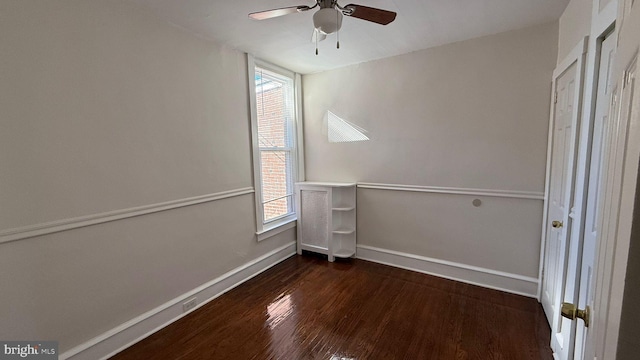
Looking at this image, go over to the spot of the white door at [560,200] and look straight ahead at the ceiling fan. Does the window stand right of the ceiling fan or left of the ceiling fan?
right

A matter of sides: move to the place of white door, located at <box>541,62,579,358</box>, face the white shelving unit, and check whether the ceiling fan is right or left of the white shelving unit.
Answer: left

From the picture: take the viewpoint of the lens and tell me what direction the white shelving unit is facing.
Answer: facing the viewer and to the left of the viewer

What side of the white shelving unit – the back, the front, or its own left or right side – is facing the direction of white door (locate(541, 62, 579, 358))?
left

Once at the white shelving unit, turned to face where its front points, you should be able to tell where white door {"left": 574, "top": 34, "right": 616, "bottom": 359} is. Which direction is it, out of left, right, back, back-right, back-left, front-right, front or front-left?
left

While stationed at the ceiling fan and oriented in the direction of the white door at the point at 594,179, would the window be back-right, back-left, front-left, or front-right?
back-left
